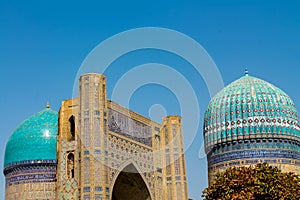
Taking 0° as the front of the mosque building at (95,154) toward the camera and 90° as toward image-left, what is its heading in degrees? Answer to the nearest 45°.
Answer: approximately 315°
